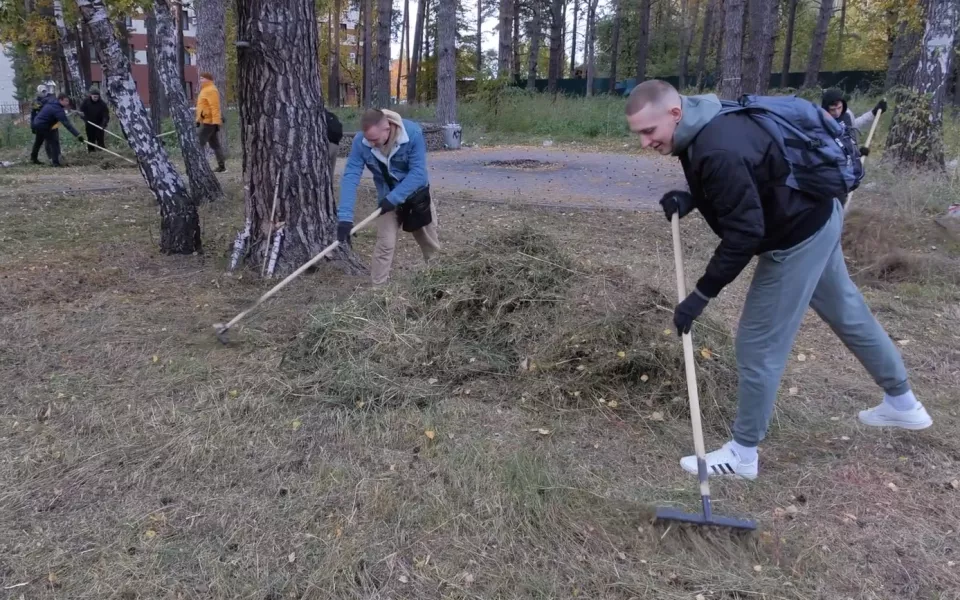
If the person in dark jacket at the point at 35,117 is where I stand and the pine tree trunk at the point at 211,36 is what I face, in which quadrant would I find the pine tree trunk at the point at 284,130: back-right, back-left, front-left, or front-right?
front-right

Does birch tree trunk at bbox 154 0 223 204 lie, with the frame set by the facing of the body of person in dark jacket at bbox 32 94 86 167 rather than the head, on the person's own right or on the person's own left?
on the person's own right

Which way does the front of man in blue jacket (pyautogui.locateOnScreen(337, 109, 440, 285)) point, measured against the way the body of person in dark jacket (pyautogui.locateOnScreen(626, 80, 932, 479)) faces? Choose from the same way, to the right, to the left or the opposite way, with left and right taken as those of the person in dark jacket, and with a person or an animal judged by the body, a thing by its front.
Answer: to the left

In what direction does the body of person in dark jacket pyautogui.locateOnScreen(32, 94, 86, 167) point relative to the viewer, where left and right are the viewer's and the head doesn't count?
facing to the right of the viewer

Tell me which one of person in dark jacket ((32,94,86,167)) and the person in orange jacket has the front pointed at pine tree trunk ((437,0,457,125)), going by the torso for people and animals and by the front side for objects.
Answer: the person in dark jacket

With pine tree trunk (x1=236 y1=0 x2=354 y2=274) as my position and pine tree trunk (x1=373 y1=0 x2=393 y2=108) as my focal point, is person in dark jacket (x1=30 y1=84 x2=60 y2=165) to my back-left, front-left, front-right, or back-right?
front-left

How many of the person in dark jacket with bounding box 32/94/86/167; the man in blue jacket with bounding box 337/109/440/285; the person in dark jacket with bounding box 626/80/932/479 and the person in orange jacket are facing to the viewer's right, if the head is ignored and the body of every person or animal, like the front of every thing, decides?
1

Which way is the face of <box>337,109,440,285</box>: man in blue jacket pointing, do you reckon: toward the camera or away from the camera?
toward the camera

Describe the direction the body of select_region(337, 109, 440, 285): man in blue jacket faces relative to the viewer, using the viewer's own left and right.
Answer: facing the viewer and to the left of the viewer

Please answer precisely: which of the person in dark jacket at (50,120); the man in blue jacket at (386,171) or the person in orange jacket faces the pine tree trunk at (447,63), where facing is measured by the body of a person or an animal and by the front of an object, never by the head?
the person in dark jacket

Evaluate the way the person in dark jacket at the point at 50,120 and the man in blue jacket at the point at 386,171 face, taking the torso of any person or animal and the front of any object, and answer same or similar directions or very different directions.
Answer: very different directions

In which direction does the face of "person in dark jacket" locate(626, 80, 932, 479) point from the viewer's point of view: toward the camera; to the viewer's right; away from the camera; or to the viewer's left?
to the viewer's left

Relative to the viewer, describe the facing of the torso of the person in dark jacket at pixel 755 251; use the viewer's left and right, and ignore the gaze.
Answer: facing to the left of the viewer
